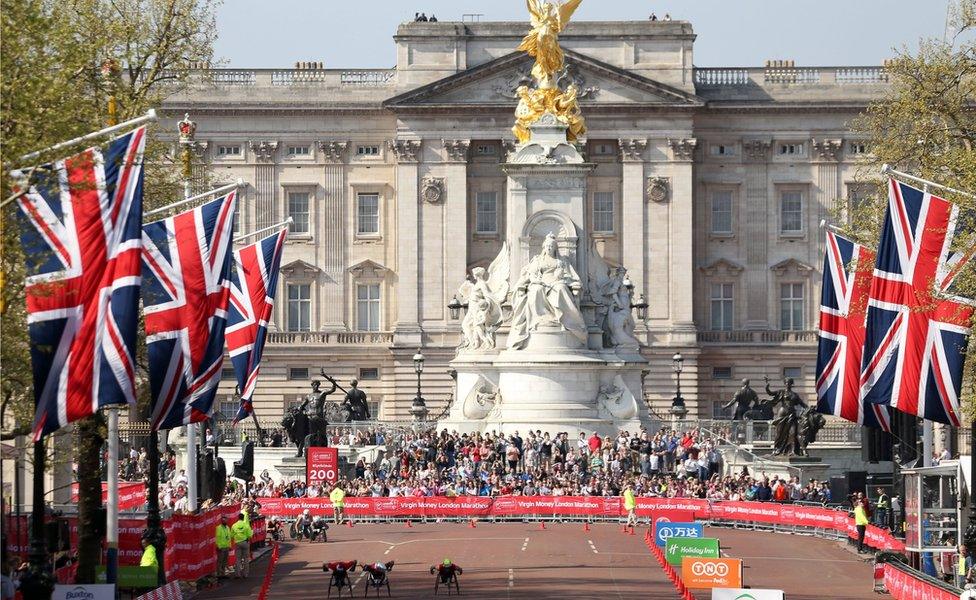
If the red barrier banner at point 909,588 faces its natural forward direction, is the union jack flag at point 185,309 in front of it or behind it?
in front

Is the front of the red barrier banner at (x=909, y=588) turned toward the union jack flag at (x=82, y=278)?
yes

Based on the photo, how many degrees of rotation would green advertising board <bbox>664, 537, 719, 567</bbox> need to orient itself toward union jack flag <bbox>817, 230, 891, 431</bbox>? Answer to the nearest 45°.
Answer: approximately 135° to its left

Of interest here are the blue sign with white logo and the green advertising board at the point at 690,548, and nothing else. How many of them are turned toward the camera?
2

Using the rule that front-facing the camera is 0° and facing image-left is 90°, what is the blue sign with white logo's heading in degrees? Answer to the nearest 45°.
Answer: approximately 0°

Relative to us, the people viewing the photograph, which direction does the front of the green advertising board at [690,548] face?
facing the viewer

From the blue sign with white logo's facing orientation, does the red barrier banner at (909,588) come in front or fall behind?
in front

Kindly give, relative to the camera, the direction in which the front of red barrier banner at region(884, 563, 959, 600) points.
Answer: facing the viewer and to the left of the viewer
